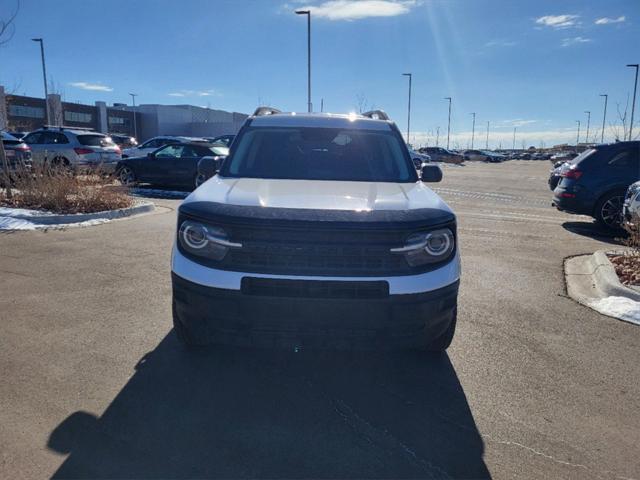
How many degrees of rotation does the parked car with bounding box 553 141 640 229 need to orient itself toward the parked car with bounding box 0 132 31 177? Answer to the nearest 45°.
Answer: approximately 135° to its left

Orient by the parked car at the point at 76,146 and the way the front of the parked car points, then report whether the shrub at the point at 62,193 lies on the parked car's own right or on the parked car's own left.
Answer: on the parked car's own left

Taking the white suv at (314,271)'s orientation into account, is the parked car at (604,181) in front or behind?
behind

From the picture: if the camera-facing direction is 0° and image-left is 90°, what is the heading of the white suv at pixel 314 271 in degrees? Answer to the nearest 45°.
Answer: approximately 0°

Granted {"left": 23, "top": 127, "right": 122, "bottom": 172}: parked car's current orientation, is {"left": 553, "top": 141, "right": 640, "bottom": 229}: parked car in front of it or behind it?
behind

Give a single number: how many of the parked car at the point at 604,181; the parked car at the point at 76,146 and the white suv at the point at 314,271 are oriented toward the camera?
1

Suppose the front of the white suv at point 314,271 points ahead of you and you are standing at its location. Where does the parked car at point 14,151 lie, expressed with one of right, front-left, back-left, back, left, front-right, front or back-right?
back-right

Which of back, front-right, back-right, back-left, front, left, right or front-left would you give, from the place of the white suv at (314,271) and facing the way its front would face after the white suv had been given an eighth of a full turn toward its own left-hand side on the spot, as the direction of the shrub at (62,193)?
back

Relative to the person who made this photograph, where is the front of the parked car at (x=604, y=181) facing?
facing away from the viewer and to the right of the viewer

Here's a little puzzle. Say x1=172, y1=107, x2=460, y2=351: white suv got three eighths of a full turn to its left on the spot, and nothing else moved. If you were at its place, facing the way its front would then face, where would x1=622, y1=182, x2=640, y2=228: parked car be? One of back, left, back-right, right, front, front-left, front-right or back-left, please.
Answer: front

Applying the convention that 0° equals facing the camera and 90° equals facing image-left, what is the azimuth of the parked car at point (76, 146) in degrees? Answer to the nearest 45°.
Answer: approximately 135°
